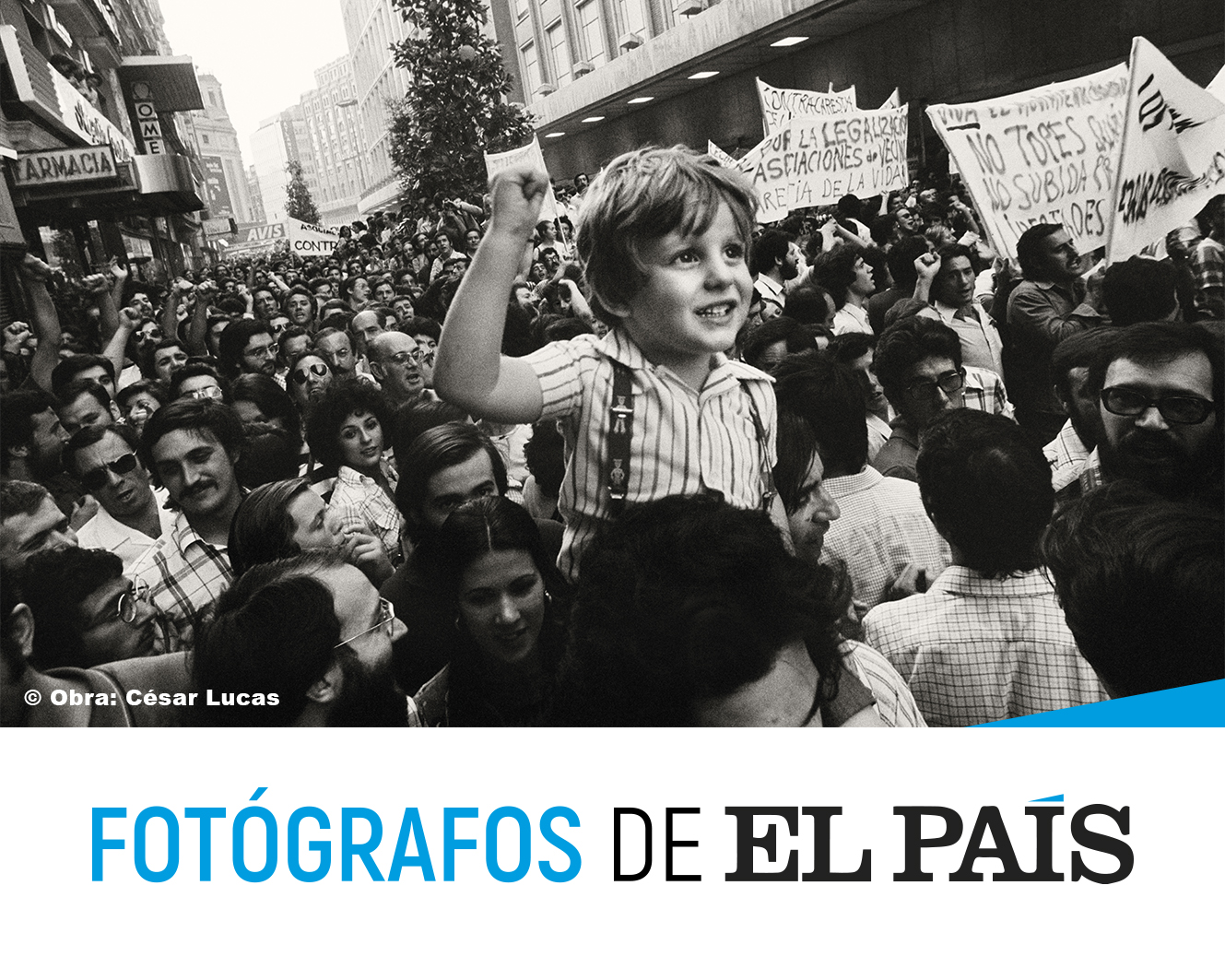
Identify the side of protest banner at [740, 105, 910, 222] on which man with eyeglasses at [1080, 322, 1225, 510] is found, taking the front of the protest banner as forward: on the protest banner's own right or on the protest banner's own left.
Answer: on the protest banner's own left

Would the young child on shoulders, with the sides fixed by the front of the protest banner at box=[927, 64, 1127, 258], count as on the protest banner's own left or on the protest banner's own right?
on the protest banner's own right

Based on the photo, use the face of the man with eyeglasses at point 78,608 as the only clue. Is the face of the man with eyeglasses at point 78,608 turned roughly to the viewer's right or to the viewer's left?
to the viewer's right

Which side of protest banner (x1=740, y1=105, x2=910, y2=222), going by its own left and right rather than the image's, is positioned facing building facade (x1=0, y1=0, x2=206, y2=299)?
right
